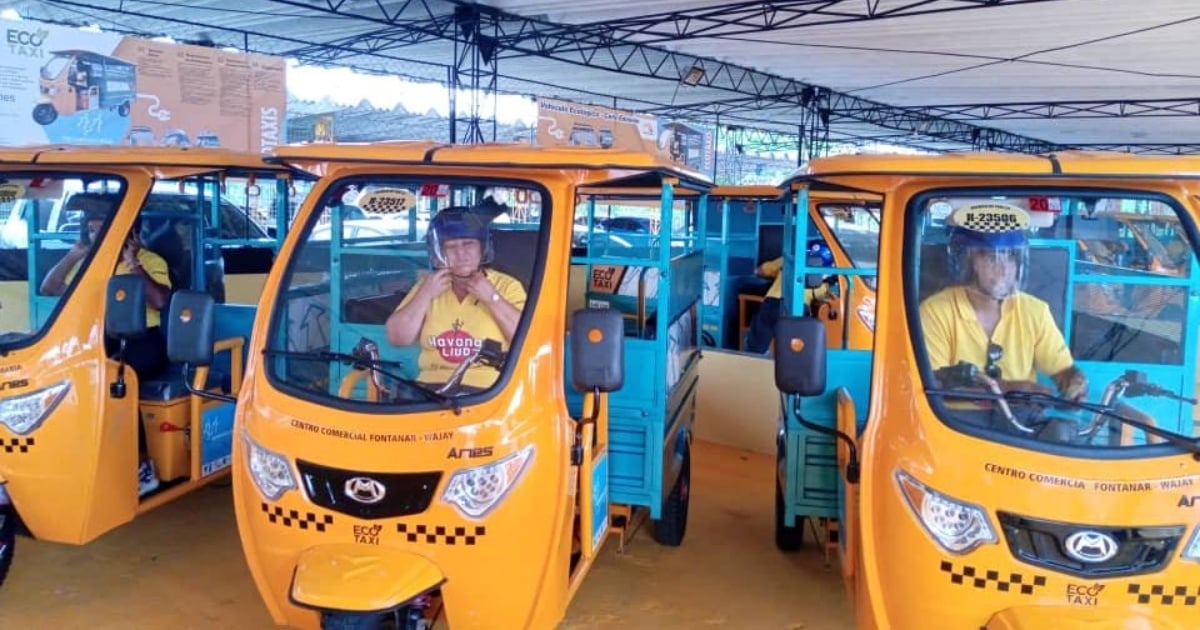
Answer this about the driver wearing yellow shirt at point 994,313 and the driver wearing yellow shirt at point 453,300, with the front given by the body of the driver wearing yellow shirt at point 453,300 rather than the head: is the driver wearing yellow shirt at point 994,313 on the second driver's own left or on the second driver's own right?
on the second driver's own left

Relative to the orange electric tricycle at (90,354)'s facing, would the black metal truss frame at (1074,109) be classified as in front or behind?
behind

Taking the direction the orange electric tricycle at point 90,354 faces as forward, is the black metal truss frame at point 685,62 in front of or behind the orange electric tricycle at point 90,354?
behind

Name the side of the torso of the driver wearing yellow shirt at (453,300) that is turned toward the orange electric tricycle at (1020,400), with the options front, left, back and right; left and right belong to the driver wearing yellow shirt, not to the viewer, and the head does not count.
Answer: left

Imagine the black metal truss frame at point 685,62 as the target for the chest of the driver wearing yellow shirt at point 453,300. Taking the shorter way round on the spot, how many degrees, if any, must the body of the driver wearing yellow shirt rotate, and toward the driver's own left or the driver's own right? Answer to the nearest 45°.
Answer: approximately 180°

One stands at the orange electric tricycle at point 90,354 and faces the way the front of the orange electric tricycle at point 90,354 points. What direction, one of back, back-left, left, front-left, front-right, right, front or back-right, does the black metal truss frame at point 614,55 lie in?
back

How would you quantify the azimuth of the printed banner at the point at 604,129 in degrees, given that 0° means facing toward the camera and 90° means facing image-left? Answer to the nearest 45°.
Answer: approximately 315°

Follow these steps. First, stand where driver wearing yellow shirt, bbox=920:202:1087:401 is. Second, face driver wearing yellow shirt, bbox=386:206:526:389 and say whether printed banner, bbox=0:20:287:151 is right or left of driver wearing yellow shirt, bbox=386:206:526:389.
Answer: right
